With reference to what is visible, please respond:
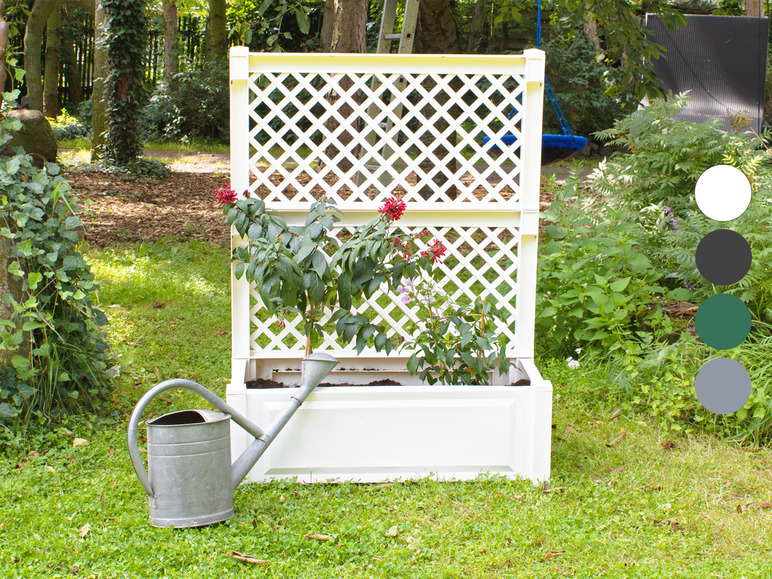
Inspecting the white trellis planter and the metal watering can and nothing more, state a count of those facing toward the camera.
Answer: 1

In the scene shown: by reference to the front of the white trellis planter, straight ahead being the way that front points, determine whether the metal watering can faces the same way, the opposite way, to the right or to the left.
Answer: to the left

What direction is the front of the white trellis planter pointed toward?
toward the camera

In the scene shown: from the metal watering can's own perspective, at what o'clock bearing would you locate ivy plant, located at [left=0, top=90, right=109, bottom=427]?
The ivy plant is roughly at 8 o'clock from the metal watering can.

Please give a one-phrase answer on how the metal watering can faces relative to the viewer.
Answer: facing to the right of the viewer

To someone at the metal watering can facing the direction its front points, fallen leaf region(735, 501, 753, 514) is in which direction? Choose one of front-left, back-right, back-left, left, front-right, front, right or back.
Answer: front

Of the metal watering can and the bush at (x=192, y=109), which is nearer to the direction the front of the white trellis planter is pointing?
the metal watering can

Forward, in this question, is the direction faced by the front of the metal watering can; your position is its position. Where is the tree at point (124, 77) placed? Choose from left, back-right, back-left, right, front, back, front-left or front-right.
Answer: left

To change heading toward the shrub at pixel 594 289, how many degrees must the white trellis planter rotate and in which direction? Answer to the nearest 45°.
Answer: approximately 135° to its left

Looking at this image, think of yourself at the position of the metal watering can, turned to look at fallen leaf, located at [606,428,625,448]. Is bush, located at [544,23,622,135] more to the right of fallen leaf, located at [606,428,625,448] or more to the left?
left
